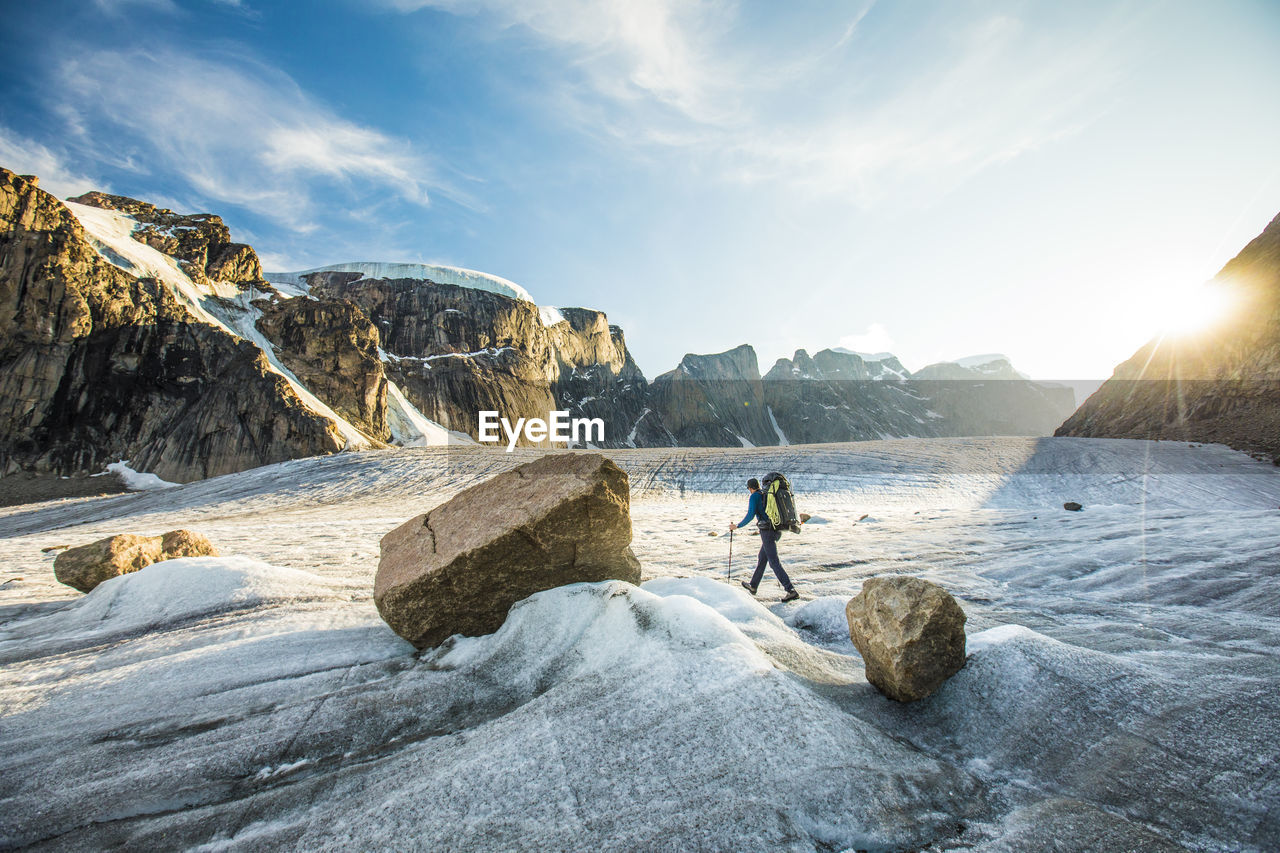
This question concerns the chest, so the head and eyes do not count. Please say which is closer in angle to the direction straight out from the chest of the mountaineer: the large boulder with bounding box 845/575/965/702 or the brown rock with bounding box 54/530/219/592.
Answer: the brown rock

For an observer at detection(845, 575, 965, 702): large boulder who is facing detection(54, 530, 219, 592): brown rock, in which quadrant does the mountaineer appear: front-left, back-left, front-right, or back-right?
front-right

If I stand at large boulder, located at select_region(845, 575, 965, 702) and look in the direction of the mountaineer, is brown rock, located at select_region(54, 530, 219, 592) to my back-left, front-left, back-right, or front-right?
front-left

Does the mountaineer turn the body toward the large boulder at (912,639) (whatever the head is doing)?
no

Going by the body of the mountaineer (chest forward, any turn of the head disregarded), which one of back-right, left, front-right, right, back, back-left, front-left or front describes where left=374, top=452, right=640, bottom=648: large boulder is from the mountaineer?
front-left

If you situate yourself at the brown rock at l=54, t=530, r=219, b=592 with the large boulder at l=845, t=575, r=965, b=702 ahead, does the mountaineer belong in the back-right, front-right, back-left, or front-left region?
front-left

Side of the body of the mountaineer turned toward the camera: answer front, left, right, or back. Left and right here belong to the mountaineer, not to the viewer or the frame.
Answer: left

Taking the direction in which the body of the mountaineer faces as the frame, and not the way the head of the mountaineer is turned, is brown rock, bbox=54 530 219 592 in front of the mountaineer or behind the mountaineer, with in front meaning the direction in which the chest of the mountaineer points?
in front

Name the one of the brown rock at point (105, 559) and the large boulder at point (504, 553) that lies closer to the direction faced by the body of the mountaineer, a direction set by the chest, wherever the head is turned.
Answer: the brown rock

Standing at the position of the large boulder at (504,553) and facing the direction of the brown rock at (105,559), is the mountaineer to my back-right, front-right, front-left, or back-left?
back-right

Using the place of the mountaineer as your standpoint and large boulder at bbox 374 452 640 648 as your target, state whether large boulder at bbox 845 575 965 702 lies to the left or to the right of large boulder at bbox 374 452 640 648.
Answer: left
